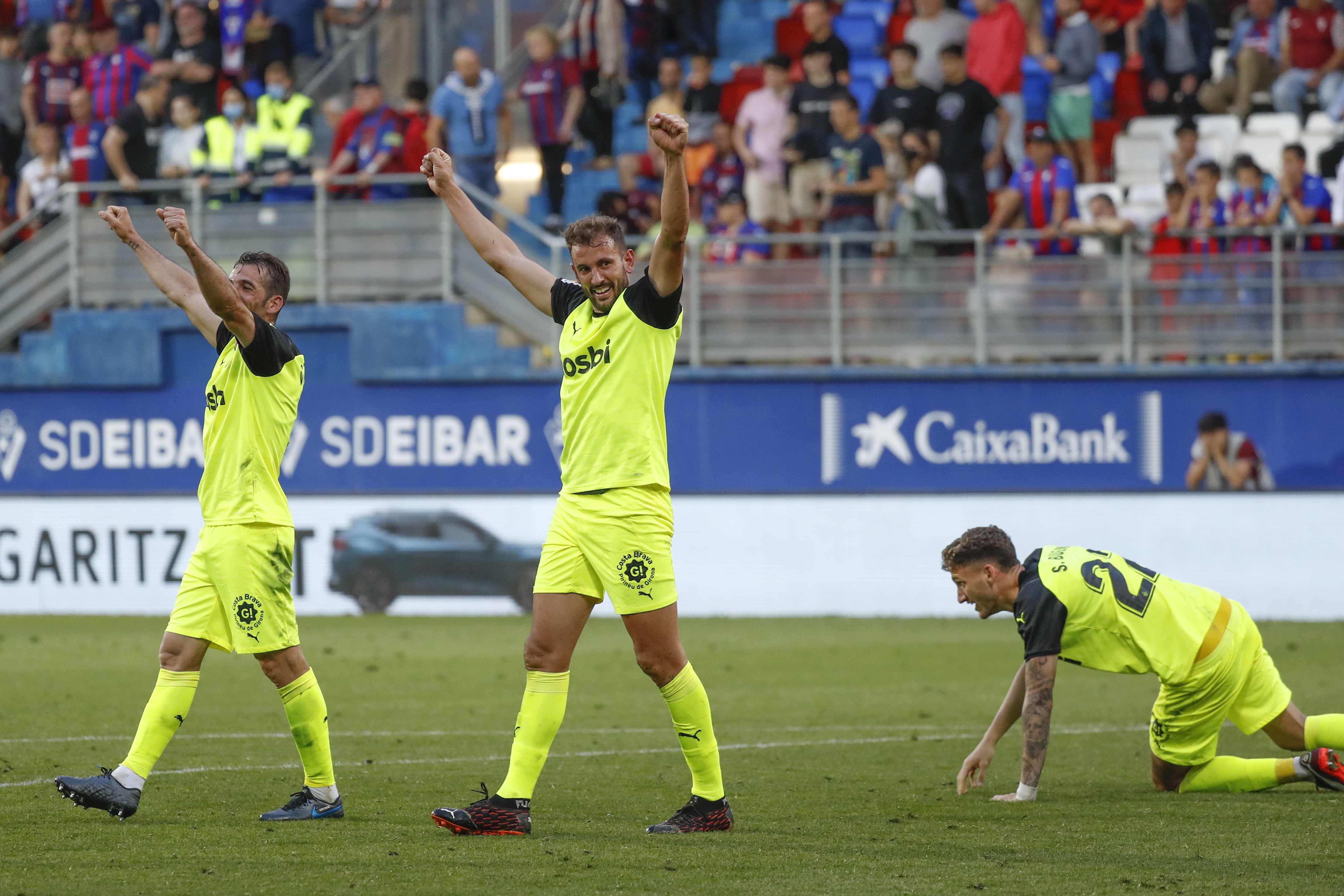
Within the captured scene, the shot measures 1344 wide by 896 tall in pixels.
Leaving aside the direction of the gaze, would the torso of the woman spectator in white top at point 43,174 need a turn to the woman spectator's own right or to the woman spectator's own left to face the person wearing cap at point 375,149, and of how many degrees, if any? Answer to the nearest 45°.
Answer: approximately 45° to the woman spectator's own left

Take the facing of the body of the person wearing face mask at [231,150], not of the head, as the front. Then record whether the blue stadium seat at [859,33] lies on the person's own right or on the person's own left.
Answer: on the person's own left

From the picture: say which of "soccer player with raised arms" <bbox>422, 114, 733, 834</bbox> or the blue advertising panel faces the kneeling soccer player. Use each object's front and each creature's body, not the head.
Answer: the blue advertising panel

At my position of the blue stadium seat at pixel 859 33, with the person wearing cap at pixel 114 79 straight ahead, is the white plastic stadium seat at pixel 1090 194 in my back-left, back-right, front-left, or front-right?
back-left

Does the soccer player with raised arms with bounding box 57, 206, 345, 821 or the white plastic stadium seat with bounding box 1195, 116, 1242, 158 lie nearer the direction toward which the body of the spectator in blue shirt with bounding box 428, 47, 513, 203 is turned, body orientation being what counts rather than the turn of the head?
the soccer player with raised arms
